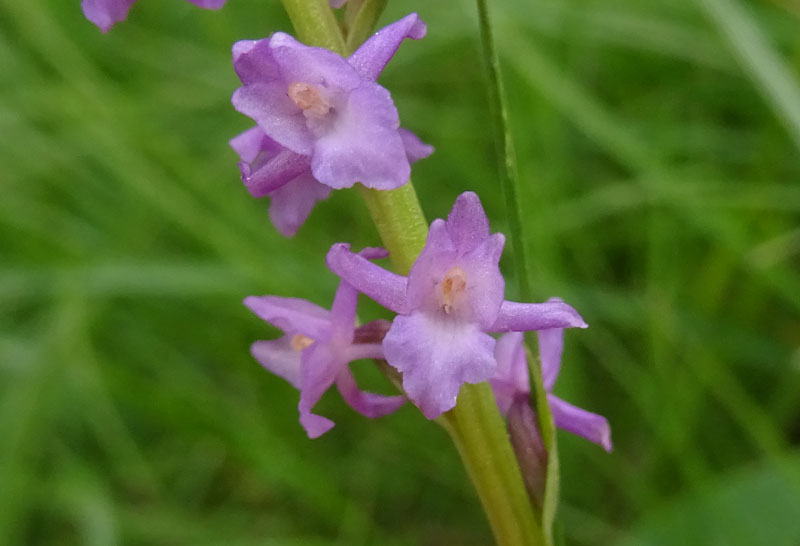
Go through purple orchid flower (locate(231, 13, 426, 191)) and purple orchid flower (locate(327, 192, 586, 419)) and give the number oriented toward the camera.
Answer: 2

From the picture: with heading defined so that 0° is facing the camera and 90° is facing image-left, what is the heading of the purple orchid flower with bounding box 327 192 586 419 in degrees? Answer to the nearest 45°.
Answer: approximately 0°
